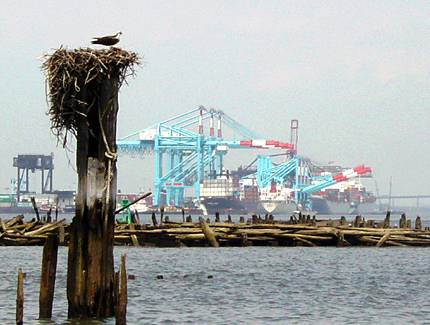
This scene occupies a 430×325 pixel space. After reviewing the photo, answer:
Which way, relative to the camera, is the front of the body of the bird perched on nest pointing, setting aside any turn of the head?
to the viewer's right
